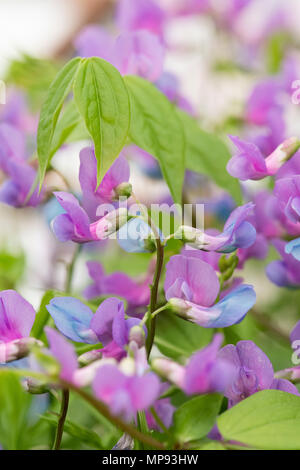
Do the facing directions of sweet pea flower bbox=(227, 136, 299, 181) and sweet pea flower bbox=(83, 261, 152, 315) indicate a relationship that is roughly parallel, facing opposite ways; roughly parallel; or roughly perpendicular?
roughly parallel

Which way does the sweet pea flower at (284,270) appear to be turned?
to the viewer's left

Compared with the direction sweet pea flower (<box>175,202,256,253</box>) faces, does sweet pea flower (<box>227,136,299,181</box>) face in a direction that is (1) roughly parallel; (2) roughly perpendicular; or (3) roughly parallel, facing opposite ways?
roughly parallel, facing opposite ways

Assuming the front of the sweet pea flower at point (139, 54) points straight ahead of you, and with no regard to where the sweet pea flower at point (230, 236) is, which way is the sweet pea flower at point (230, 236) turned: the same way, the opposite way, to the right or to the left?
to the left

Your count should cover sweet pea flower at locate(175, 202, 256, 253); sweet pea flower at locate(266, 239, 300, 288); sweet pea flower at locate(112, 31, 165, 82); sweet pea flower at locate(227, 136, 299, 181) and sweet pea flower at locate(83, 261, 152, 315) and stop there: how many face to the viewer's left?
3

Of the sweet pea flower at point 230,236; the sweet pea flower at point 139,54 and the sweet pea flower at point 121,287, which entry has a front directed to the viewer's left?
the sweet pea flower at point 121,287

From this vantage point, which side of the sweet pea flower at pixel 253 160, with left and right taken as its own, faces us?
left

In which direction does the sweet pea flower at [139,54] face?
toward the camera

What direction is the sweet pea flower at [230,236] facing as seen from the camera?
to the viewer's right

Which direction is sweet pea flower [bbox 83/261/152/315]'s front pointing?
to the viewer's left

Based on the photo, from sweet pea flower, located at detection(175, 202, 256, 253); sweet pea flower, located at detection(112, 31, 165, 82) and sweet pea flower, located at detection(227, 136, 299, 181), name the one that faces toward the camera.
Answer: sweet pea flower, located at detection(112, 31, 165, 82)
